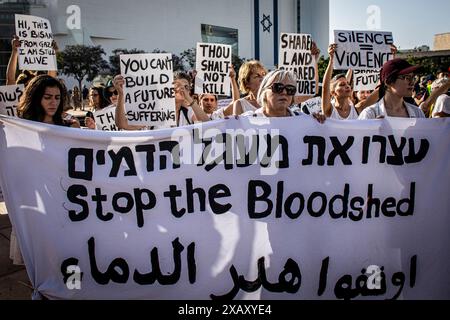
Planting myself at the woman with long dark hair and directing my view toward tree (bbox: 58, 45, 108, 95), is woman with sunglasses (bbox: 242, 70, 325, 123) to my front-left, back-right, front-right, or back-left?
back-right

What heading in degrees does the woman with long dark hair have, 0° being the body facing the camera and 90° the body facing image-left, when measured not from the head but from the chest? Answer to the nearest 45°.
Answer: approximately 315°
